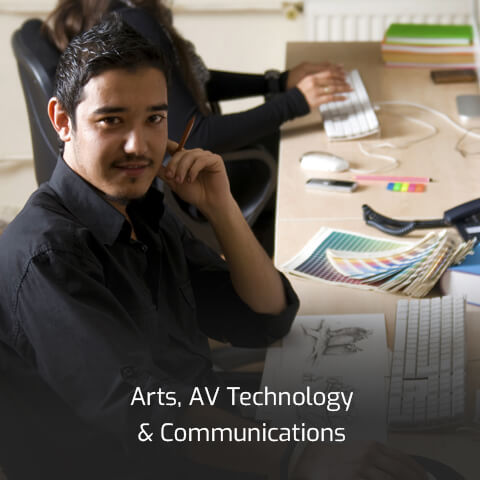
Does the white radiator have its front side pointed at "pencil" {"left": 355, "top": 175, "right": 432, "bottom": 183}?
yes

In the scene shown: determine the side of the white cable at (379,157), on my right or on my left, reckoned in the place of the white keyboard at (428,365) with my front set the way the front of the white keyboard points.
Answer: on my right

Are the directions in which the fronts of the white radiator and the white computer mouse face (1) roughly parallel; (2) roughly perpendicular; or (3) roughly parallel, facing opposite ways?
roughly perpendicular

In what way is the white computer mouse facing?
to the viewer's right

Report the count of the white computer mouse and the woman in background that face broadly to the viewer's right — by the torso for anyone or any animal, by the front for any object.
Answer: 2

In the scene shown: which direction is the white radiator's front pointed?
toward the camera

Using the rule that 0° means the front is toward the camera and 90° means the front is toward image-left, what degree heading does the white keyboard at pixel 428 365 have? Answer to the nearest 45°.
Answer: approximately 90°

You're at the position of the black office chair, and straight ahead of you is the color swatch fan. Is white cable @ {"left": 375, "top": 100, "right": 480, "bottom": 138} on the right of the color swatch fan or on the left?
left

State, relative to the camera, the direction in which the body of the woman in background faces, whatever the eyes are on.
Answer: to the viewer's right

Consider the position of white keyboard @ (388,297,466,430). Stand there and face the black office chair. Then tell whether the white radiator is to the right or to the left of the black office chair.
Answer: right

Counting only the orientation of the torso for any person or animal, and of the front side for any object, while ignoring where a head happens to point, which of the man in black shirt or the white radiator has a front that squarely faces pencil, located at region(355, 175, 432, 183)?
the white radiator

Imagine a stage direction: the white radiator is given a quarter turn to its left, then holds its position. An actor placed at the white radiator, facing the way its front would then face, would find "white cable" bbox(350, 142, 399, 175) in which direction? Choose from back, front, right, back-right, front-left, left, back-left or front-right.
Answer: right

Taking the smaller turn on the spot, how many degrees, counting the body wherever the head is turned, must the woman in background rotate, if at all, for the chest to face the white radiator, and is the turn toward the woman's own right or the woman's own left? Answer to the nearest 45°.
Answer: approximately 45° to the woman's own left

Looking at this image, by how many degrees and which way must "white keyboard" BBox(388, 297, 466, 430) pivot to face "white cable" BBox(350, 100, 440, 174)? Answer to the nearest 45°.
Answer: approximately 90° to its right

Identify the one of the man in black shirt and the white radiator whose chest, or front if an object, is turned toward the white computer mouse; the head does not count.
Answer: the white radiator
